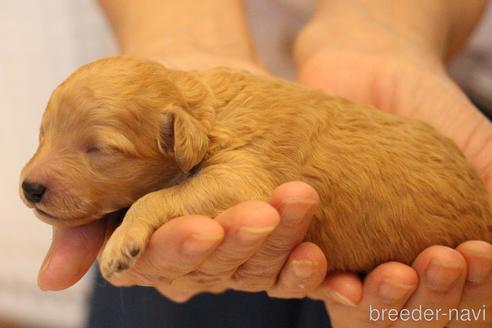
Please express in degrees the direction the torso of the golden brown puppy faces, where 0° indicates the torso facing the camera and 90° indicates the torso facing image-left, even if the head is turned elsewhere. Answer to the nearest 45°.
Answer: approximately 90°
